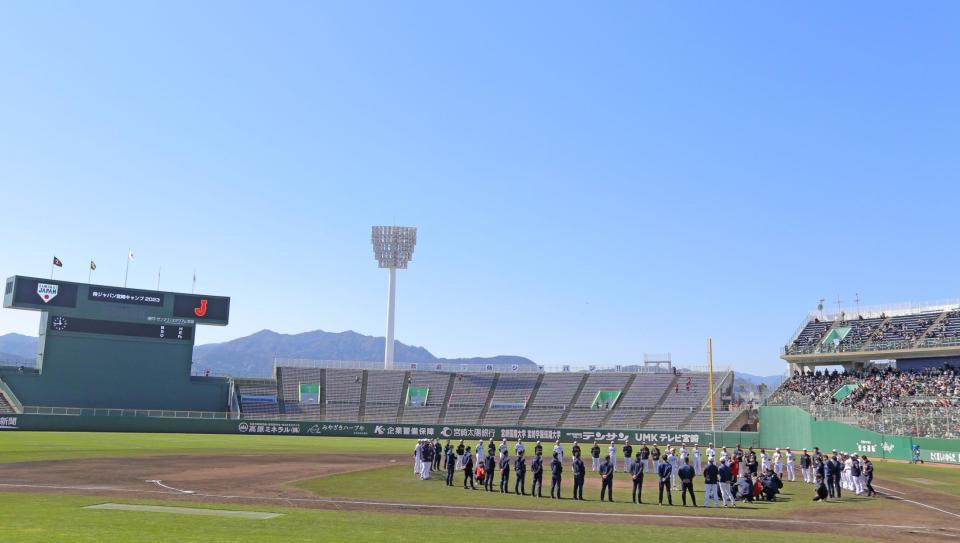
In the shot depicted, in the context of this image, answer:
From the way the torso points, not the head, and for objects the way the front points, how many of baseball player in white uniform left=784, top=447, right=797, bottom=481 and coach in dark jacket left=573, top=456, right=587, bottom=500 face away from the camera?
1

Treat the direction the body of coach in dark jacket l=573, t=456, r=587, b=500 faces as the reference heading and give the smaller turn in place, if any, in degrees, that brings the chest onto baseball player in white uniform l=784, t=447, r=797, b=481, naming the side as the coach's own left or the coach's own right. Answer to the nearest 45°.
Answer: approximately 45° to the coach's own right

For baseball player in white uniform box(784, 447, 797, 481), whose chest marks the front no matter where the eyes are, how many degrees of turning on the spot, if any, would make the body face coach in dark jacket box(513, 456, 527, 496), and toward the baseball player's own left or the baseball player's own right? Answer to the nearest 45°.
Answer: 0° — they already face them

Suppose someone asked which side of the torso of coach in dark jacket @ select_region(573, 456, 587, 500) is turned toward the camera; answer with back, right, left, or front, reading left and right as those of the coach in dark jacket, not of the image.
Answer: back

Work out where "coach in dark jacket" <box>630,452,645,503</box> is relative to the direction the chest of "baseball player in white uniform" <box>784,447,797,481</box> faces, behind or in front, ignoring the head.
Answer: in front

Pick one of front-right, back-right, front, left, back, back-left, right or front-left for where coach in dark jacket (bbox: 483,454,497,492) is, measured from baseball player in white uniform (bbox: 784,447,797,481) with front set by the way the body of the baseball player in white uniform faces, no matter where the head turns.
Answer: front

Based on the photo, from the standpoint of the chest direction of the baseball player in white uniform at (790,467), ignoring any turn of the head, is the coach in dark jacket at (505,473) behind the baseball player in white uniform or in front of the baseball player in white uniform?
in front

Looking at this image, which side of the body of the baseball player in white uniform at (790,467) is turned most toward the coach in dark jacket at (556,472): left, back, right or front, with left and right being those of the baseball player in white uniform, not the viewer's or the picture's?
front

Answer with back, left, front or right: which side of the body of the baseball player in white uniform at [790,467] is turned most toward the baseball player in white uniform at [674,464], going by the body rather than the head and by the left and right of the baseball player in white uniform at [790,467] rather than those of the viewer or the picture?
front

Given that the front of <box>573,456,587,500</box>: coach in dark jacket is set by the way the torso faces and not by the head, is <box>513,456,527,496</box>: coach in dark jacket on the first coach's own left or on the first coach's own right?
on the first coach's own left

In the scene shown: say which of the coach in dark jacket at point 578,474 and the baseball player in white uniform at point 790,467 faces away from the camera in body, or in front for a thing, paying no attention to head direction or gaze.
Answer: the coach in dark jacket
